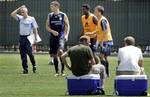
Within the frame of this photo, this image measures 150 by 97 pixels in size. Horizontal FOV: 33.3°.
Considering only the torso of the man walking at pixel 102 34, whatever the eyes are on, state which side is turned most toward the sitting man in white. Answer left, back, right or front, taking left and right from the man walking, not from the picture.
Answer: left

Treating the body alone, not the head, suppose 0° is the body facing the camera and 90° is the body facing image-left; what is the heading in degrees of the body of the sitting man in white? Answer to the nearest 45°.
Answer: approximately 180°

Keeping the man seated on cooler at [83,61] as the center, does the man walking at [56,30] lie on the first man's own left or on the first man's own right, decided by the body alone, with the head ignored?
on the first man's own left

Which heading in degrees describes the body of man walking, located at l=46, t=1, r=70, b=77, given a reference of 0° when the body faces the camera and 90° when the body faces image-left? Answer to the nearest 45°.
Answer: approximately 45°

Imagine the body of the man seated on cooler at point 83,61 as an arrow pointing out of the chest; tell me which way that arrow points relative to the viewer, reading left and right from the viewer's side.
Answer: facing away from the viewer and to the right of the viewer

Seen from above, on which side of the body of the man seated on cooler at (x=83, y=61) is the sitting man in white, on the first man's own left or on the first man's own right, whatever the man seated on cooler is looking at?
on the first man's own right
